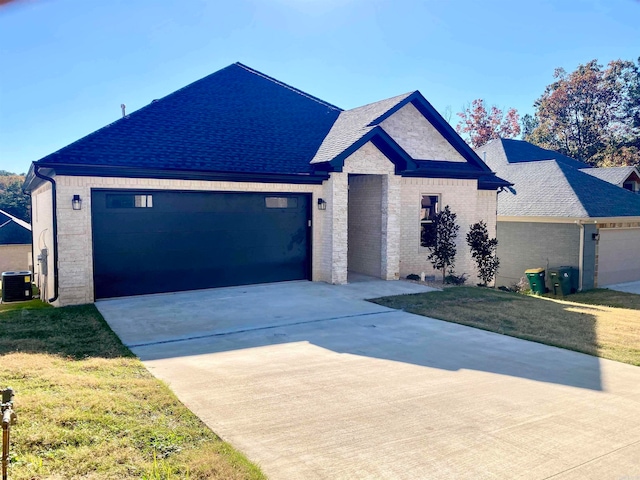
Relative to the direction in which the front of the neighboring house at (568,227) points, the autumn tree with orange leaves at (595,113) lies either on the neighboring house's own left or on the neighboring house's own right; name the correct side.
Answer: on the neighboring house's own left

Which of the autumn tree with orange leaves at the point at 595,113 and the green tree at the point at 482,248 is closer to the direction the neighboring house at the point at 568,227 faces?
the green tree

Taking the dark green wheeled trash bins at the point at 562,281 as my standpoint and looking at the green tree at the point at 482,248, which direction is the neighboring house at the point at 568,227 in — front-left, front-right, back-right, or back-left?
back-right

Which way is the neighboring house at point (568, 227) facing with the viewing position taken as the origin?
facing the viewer and to the right of the viewer

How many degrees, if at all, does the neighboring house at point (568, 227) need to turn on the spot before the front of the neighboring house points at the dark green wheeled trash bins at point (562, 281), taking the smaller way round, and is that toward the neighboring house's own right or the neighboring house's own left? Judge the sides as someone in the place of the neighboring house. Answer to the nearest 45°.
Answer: approximately 45° to the neighboring house's own right

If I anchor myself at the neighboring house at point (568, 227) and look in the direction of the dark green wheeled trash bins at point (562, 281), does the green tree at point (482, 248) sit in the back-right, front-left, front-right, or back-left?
front-right

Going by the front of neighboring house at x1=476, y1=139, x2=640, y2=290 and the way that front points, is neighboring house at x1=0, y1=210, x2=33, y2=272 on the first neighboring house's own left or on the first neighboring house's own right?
on the first neighboring house's own right

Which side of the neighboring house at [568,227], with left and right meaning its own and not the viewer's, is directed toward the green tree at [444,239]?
right

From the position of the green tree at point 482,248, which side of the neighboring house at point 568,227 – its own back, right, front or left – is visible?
right
